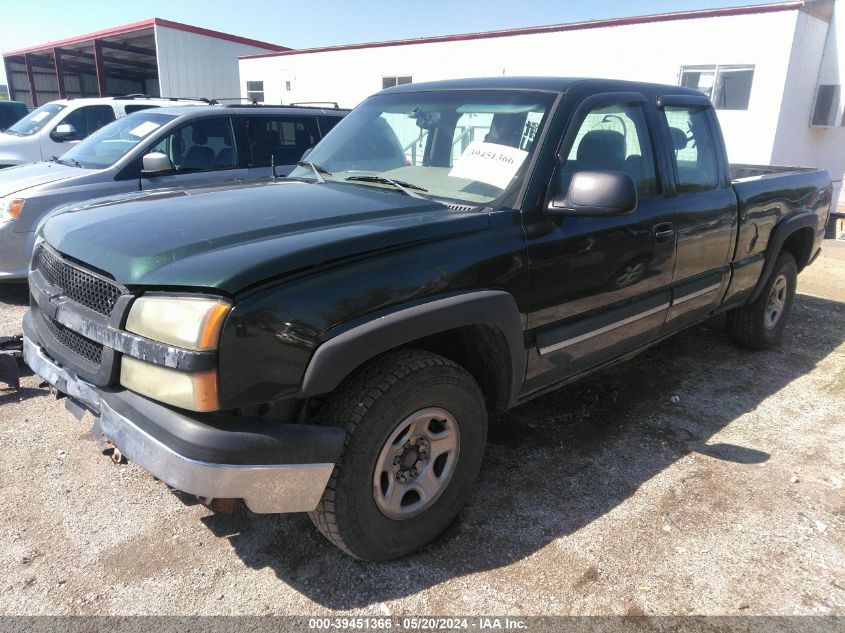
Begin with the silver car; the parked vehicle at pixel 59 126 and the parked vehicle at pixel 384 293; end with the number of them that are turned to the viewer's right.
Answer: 0

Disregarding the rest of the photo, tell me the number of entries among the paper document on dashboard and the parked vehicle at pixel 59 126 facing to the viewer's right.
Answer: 0

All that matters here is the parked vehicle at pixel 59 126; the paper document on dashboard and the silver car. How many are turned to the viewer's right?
0

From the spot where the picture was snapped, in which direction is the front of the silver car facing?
facing the viewer and to the left of the viewer

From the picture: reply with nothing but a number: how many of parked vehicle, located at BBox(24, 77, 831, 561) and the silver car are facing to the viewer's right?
0

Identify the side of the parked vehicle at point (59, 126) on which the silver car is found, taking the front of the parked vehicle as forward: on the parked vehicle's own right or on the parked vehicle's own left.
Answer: on the parked vehicle's own left

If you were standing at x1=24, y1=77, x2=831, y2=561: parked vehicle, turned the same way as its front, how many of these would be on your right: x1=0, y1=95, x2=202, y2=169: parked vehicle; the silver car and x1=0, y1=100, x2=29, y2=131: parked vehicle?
3

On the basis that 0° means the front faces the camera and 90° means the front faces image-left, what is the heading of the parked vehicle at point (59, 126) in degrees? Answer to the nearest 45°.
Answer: approximately 45°

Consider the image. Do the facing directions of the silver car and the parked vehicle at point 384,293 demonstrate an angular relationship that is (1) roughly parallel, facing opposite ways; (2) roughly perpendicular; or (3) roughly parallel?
roughly parallel

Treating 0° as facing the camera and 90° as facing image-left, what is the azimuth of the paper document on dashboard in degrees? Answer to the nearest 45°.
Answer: approximately 45°

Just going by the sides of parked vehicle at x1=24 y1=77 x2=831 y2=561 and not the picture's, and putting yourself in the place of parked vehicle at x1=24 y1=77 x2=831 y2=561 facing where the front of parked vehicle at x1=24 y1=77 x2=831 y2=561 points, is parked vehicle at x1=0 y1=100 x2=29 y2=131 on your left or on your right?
on your right
